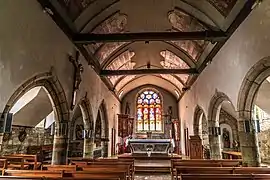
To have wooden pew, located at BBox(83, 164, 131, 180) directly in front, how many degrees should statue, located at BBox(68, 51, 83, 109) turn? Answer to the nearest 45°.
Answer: approximately 90° to its right

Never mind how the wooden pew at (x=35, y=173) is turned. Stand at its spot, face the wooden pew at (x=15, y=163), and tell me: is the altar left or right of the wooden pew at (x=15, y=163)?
right

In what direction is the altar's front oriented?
toward the camera

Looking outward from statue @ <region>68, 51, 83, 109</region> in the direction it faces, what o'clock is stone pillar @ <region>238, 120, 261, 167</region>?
The stone pillar is roughly at 1 o'clock from the statue.

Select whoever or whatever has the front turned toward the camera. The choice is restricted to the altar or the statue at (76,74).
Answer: the altar

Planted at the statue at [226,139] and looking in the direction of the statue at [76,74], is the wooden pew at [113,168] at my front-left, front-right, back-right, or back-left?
front-left

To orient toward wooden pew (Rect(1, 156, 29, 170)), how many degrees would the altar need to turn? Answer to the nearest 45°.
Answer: approximately 45° to its right

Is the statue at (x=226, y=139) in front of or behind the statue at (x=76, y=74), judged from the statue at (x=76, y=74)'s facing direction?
in front

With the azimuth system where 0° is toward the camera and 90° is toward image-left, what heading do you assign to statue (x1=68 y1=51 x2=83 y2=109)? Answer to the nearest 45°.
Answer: approximately 270°

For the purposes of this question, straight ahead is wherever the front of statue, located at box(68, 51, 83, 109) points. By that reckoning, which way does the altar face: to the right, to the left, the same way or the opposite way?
to the right

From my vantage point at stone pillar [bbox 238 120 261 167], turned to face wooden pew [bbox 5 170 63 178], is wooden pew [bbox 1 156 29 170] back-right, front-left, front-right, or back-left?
front-right

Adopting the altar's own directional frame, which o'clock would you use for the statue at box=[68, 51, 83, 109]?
The statue is roughly at 1 o'clock from the altar.

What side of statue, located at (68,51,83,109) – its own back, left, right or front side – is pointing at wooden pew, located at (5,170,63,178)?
right

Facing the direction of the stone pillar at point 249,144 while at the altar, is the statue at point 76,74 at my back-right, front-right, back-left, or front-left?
front-right

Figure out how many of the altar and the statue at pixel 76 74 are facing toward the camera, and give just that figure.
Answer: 1
